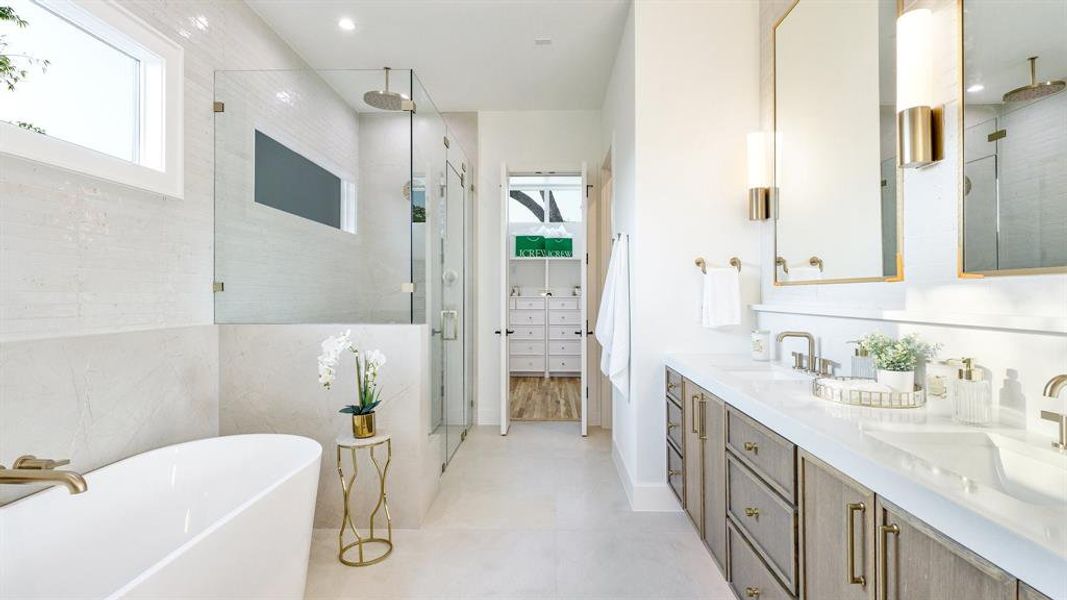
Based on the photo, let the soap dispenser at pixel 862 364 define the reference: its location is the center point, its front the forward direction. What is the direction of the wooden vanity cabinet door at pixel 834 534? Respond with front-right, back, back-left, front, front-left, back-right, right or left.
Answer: left

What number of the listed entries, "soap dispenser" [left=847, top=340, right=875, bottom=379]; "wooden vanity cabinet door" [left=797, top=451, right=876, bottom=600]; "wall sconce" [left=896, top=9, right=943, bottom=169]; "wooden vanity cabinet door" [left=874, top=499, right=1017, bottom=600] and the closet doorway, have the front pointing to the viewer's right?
0

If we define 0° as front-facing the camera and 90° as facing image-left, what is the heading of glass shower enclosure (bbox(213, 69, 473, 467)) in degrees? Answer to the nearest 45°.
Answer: approximately 270°

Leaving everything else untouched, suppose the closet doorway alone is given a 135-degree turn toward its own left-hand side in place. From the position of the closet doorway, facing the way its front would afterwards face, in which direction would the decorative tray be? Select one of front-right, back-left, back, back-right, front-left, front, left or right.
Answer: back-right

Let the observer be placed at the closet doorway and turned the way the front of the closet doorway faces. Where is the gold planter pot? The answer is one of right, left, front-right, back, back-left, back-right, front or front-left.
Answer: front

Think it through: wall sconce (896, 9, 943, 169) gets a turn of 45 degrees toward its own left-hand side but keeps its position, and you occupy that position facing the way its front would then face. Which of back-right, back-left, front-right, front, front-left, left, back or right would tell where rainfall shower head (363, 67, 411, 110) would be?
right

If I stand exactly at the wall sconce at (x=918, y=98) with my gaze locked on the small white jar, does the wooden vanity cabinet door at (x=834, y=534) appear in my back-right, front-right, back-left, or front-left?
back-left

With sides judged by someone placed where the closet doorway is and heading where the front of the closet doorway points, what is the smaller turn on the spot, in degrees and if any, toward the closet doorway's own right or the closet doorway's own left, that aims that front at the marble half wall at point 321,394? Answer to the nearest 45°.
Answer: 0° — it already faces it

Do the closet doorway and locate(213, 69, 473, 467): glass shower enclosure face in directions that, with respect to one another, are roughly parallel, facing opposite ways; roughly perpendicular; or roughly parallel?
roughly perpendicular

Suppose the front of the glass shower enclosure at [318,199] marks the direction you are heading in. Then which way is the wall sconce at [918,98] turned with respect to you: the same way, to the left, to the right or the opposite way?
the opposite way

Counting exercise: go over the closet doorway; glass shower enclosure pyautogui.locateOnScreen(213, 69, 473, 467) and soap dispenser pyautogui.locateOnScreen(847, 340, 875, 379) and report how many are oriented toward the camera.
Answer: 1

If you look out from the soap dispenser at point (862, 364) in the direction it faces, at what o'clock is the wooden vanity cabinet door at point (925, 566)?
The wooden vanity cabinet door is roughly at 9 o'clock from the soap dispenser.

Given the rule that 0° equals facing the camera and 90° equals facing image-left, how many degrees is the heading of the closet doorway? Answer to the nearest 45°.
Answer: approximately 0°

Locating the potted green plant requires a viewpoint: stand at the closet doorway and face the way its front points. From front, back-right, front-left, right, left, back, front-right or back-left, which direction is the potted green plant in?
front

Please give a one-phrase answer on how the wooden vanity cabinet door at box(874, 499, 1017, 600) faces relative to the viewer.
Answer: facing the viewer and to the left of the viewer

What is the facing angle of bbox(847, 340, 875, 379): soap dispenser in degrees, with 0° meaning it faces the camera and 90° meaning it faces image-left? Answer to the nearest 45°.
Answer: approximately 90°
